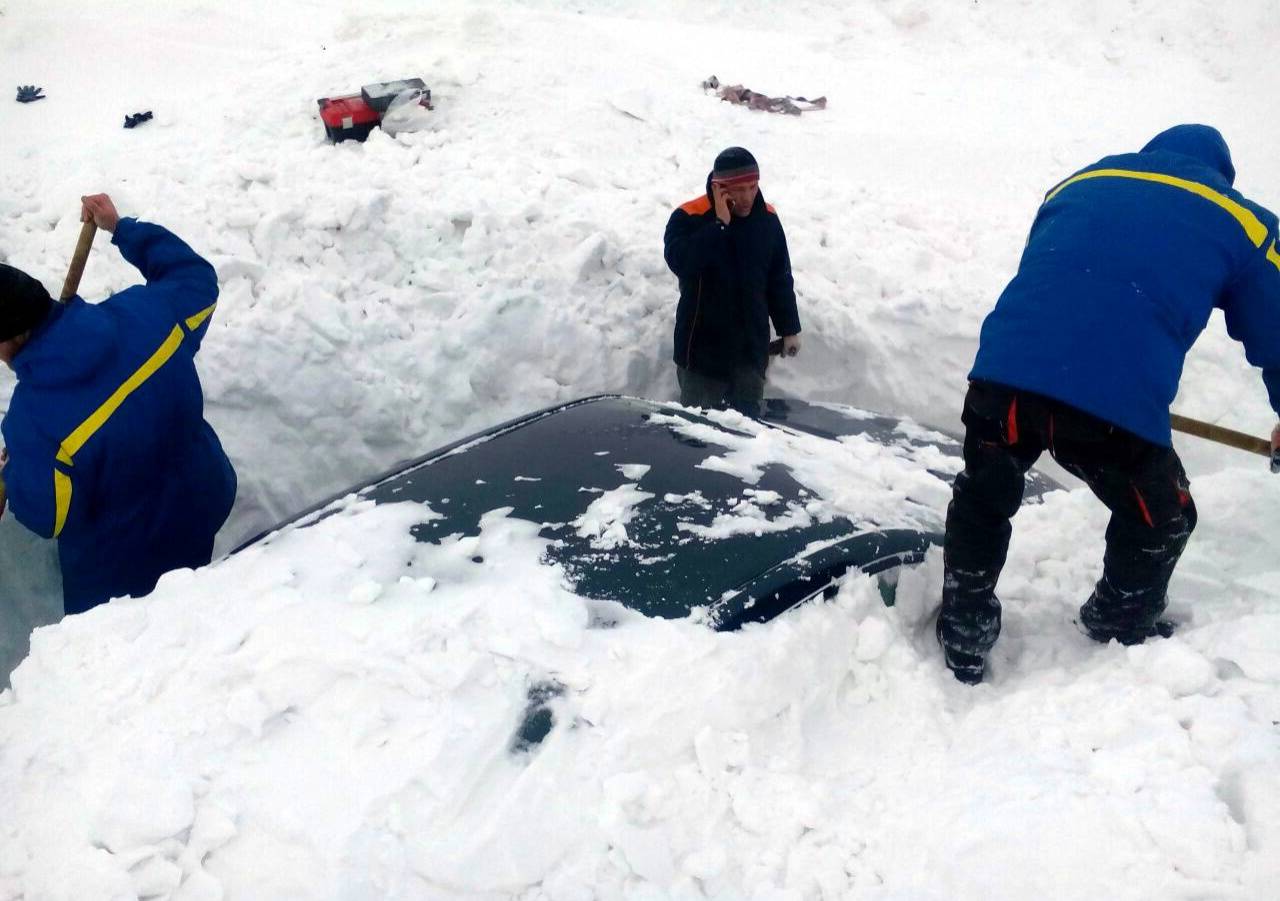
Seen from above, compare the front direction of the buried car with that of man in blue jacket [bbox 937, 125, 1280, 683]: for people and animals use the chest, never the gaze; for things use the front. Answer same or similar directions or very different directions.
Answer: very different directions

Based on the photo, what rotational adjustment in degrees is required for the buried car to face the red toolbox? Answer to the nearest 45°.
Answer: approximately 90° to its right

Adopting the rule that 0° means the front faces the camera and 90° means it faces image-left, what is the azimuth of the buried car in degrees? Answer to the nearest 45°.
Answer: approximately 45°

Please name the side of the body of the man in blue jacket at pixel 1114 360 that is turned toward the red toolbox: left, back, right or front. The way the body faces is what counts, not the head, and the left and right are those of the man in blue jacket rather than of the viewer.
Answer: left

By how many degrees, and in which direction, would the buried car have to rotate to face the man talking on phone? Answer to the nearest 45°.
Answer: approximately 135° to its right

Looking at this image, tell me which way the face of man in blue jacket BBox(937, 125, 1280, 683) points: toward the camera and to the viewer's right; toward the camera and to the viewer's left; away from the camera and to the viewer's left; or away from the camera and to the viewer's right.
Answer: away from the camera and to the viewer's right

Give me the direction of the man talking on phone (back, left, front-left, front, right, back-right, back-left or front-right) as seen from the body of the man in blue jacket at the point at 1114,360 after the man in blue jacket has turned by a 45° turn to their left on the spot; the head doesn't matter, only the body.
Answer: front-left

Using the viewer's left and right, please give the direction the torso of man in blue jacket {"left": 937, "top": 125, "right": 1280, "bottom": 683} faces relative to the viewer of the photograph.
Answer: facing away from the viewer and to the right of the viewer
